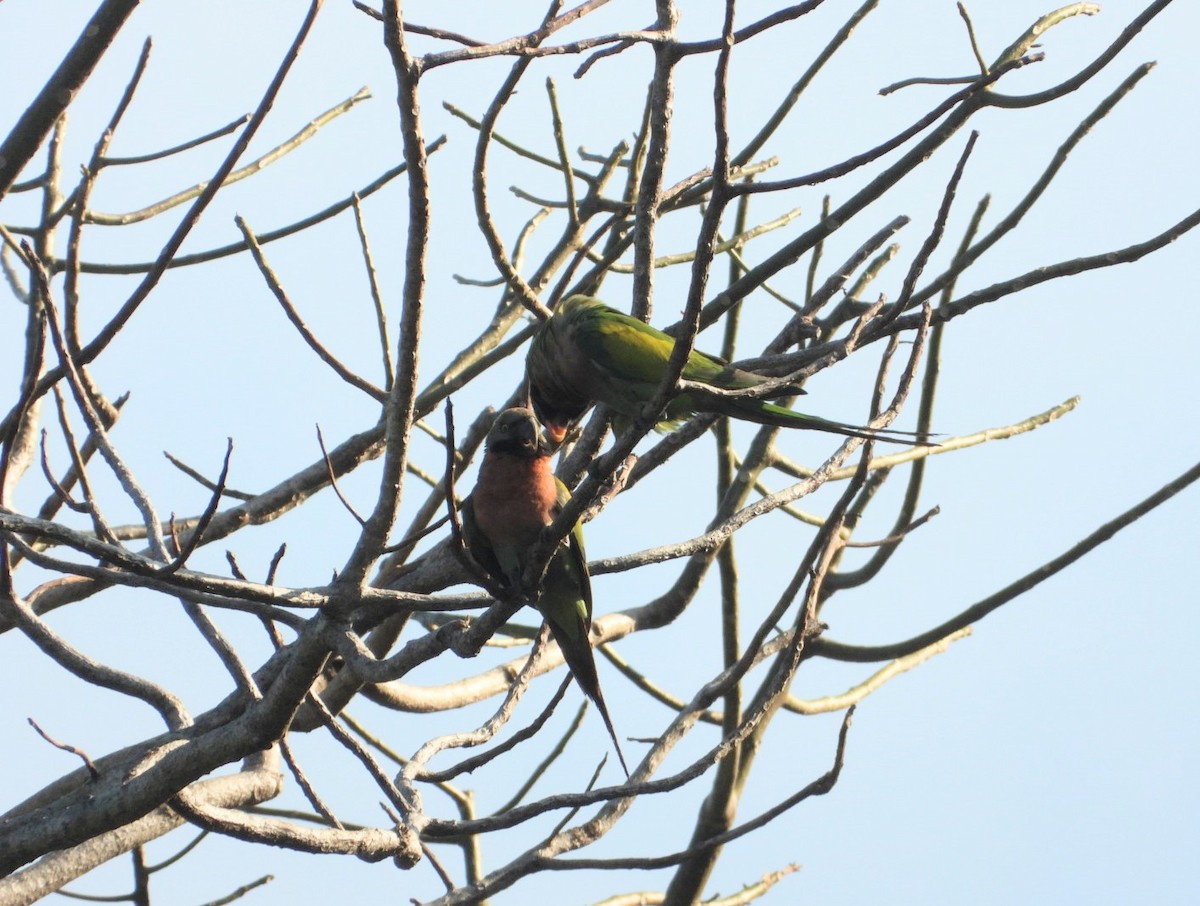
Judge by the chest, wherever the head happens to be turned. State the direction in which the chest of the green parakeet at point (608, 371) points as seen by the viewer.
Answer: to the viewer's left

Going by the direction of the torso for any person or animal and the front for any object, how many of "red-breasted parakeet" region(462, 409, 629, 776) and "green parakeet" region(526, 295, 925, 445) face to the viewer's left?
1

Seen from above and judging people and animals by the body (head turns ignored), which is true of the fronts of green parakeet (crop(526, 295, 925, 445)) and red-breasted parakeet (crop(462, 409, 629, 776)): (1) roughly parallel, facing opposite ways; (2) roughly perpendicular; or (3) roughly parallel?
roughly perpendicular

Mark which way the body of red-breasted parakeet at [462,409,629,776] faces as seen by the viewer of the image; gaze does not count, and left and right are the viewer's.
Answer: facing the viewer
